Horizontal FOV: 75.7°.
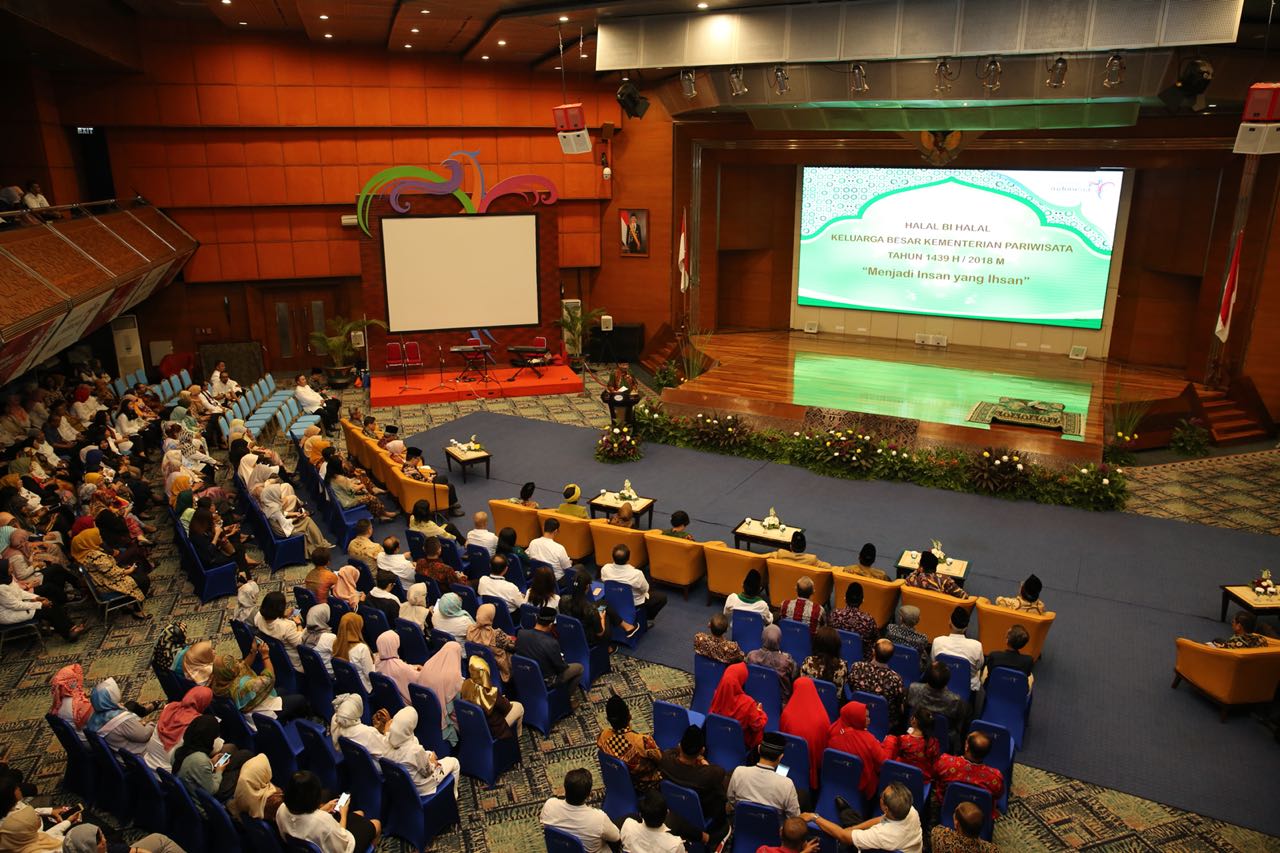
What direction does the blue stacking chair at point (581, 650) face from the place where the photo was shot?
facing away from the viewer and to the right of the viewer

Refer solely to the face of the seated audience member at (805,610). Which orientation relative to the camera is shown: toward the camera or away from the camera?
away from the camera

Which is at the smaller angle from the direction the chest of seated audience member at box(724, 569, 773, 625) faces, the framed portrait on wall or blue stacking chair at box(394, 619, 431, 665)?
the framed portrait on wall

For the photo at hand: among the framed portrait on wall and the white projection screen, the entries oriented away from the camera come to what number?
0

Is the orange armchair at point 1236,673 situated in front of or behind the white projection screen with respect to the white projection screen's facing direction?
in front

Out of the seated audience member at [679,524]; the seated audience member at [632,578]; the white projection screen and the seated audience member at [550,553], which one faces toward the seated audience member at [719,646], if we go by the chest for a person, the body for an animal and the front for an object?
the white projection screen

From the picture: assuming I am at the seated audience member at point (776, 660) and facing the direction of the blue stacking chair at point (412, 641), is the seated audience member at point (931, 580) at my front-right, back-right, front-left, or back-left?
back-right

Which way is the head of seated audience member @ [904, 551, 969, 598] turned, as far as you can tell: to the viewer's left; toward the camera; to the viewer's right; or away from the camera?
away from the camera

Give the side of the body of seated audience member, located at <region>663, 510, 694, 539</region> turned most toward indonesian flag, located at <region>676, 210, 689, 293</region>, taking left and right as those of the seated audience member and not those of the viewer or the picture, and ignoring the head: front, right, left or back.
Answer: front

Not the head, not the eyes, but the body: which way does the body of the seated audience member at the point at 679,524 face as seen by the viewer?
away from the camera

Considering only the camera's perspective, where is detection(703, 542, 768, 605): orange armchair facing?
facing away from the viewer and to the right of the viewer

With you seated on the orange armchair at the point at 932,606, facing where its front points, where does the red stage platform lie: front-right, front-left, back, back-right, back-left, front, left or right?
left

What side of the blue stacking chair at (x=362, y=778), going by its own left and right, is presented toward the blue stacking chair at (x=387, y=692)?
front

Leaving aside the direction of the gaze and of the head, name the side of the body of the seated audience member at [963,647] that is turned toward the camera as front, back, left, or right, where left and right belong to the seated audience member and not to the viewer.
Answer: back

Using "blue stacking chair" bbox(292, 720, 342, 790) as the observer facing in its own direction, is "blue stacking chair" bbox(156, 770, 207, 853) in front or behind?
behind

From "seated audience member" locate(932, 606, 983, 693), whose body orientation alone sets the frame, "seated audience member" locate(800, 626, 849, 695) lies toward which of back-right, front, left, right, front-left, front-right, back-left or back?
back-left

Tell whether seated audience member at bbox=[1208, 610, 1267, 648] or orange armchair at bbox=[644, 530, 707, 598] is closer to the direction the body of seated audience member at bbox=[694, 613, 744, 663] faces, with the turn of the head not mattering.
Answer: the orange armchair

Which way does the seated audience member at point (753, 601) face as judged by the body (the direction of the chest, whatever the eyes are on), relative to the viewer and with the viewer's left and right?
facing away from the viewer

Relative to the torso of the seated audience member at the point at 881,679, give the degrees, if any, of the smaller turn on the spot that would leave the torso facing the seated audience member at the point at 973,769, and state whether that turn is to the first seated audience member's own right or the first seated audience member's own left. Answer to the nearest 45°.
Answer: approximately 135° to the first seated audience member's own right
